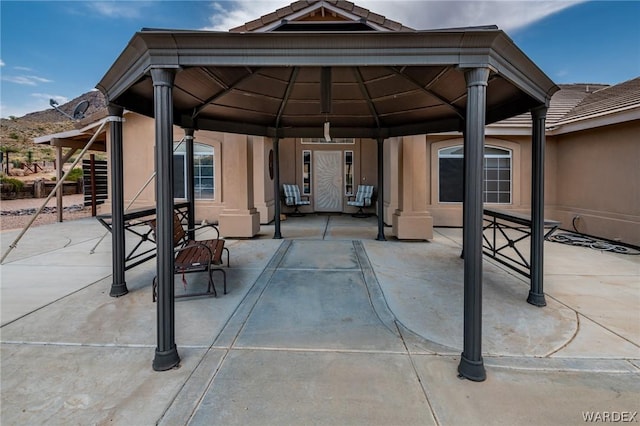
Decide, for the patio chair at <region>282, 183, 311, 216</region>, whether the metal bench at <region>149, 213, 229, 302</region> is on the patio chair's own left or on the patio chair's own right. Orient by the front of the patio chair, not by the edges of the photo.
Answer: on the patio chair's own right

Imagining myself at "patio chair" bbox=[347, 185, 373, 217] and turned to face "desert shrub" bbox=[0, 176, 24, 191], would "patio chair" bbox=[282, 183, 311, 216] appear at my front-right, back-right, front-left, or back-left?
front-left

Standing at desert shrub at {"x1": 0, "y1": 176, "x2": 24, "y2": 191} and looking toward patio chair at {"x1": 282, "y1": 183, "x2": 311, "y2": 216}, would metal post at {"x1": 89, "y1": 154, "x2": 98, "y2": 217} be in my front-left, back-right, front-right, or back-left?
front-right

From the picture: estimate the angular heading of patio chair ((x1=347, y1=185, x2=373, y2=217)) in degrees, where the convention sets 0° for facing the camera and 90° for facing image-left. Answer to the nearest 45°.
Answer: approximately 45°

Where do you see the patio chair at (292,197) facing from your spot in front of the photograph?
facing the viewer and to the right of the viewer

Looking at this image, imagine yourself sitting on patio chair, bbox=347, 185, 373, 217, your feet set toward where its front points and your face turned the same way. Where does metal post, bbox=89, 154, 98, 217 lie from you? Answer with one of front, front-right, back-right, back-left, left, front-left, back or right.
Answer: front-right

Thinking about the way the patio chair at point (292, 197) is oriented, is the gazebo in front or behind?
in front

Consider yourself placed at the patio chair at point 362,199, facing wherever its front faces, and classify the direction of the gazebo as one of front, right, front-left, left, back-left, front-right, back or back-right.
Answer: front-left

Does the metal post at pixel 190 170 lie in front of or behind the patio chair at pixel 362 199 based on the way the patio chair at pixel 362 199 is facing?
in front

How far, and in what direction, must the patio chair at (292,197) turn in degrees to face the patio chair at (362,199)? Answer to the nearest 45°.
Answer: approximately 45° to its left

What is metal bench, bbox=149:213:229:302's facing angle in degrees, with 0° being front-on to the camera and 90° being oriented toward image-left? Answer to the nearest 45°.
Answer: approximately 270°
